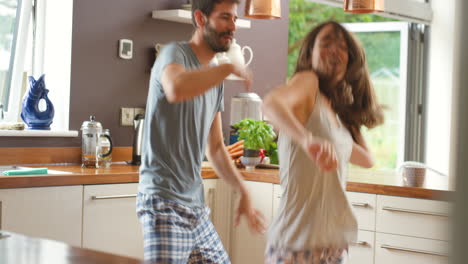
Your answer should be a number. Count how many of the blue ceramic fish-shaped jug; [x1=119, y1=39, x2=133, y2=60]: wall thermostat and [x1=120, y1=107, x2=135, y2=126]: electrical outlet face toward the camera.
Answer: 2

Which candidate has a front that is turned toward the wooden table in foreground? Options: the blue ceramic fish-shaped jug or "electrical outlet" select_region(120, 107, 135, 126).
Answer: the electrical outlet
